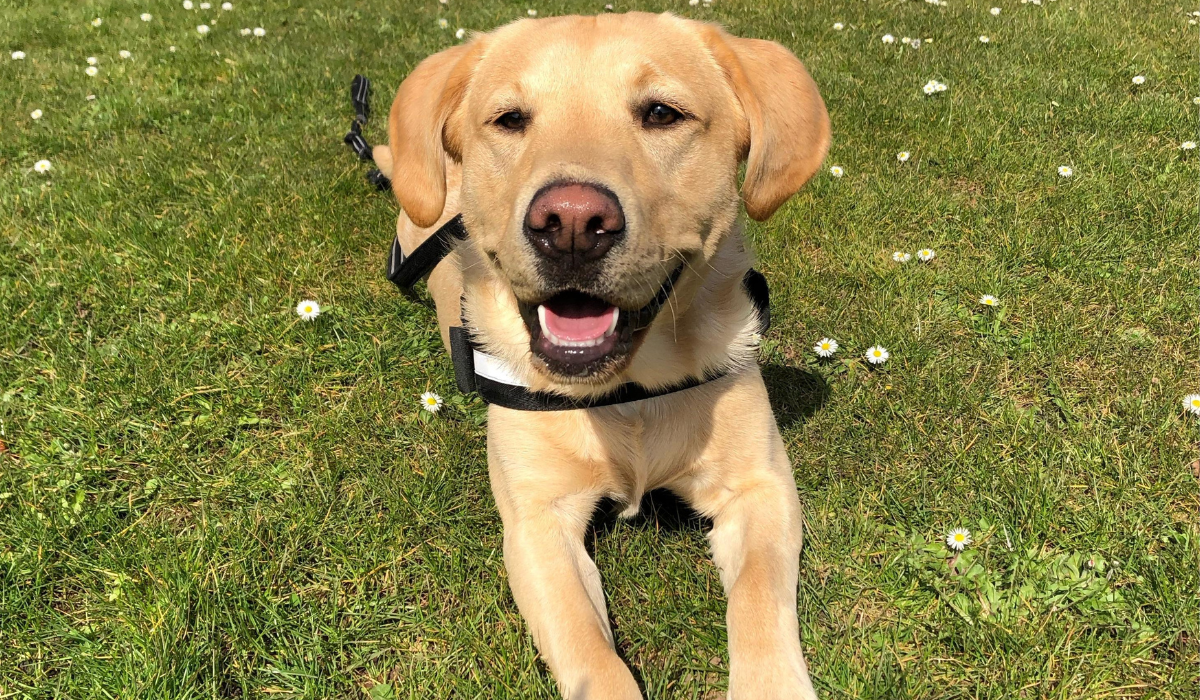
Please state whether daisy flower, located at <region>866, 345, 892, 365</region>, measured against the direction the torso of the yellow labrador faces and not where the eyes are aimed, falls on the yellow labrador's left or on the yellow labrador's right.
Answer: on the yellow labrador's left

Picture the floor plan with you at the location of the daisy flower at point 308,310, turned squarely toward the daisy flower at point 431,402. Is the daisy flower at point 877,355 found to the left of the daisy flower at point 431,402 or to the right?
left

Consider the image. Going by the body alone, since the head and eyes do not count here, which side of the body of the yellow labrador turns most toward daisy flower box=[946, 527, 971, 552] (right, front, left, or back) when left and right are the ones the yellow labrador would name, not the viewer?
left

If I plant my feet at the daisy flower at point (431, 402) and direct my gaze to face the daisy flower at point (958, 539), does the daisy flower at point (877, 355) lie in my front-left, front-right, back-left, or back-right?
front-left

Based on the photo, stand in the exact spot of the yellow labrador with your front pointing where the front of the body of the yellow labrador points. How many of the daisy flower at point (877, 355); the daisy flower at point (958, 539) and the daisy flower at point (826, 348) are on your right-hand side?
0

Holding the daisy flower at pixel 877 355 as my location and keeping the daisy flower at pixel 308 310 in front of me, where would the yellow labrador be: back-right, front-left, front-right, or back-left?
front-left

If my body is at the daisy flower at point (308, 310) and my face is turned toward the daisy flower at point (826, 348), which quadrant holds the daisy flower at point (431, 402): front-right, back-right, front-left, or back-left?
front-right

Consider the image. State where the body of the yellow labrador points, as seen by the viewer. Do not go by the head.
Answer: toward the camera

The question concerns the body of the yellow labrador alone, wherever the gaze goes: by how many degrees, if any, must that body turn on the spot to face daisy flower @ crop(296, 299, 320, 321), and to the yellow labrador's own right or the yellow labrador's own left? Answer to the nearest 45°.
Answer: approximately 135° to the yellow labrador's own right
